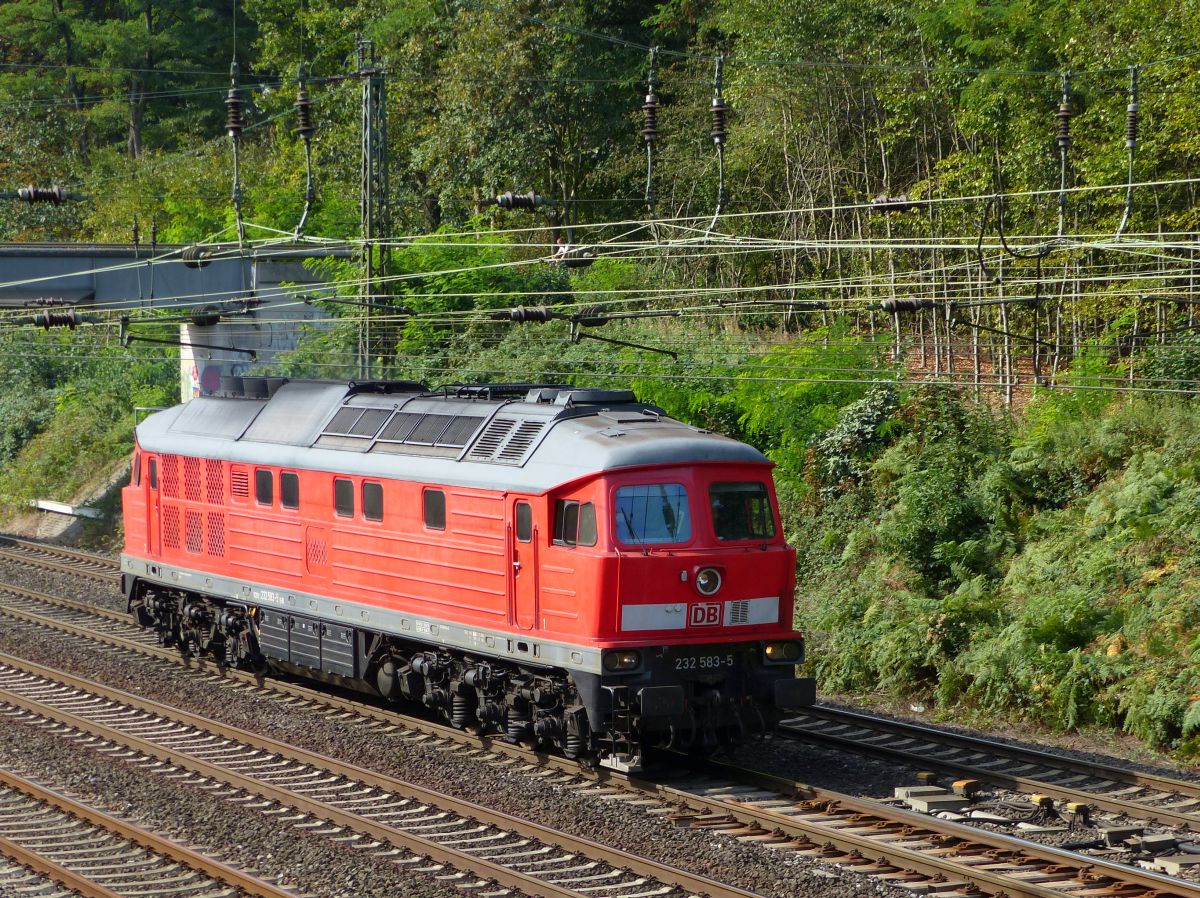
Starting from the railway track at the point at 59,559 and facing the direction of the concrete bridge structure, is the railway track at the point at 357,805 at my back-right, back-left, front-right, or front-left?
back-right

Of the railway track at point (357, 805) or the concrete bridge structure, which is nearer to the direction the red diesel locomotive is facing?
the railway track

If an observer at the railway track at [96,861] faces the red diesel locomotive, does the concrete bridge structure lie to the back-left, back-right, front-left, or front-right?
front-left

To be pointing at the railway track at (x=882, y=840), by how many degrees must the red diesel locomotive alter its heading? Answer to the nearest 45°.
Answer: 0° — it already faces it

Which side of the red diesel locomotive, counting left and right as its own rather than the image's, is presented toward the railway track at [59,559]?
back

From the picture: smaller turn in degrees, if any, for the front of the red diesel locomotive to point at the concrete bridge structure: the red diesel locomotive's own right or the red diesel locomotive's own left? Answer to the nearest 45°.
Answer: approximately 135° to the red diesel locomotive's own left

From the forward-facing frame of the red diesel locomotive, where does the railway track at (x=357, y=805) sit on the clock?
The railway track is roughly at 3 o'clock from the red diesel locomotive.

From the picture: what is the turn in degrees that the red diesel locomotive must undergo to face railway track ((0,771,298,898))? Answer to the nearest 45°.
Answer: approximately 90° to its right

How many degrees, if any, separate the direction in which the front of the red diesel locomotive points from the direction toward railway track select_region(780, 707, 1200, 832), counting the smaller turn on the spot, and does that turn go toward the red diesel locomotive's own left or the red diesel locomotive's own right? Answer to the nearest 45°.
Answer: approximately 45° to the red diesel locomotive's own left
